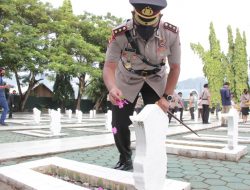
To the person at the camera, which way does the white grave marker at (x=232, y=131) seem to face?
facing the viewer and to the left of the viewer

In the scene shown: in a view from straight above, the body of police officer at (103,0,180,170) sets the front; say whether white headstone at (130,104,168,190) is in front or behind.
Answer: in front

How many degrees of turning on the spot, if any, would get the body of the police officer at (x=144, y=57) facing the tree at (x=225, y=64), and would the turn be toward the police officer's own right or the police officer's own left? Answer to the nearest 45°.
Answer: approximately 180°

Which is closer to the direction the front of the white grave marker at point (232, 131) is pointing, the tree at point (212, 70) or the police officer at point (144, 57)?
the police officer

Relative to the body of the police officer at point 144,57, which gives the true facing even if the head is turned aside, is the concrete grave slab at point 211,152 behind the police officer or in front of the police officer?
behind

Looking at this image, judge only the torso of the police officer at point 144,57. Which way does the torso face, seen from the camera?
toward the camera

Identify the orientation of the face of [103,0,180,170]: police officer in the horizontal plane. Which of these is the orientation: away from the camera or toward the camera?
toward the camera

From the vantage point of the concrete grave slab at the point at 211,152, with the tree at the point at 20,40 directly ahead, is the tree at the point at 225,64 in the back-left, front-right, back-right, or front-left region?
front-right

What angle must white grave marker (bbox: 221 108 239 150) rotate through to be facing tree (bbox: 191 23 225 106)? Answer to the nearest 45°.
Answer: approximately 135° to its right

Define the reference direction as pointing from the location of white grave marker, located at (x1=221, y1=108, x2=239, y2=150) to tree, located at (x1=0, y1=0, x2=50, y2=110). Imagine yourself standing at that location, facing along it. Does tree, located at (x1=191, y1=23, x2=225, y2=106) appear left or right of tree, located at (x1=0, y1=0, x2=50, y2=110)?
right
